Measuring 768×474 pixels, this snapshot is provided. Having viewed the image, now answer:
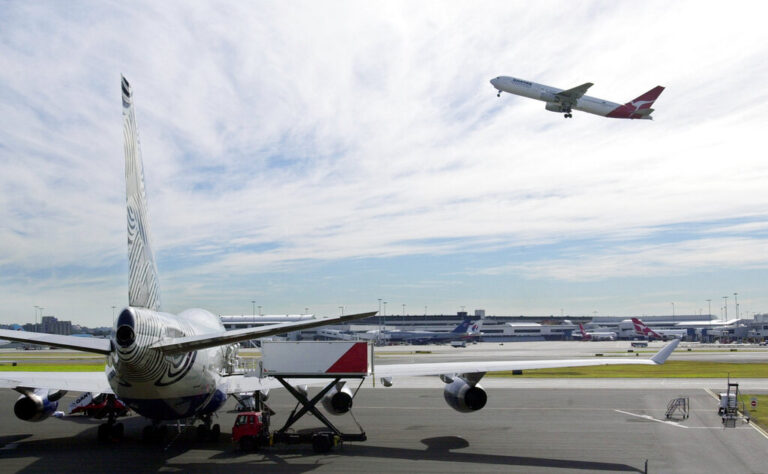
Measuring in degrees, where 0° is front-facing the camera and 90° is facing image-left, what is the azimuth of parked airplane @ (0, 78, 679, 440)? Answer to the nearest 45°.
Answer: approximately 180°

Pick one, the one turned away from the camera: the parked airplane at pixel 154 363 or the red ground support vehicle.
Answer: the parked airplane

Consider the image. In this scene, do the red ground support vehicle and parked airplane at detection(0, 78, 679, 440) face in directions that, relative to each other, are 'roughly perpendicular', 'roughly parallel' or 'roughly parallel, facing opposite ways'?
roughly perpendicular

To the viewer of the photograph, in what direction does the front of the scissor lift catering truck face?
facing to the left of the viewer

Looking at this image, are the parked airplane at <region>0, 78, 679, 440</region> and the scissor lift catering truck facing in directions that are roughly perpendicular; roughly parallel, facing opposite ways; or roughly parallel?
roughly perpendicular

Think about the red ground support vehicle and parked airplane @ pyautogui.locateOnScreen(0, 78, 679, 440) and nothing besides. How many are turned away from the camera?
1
